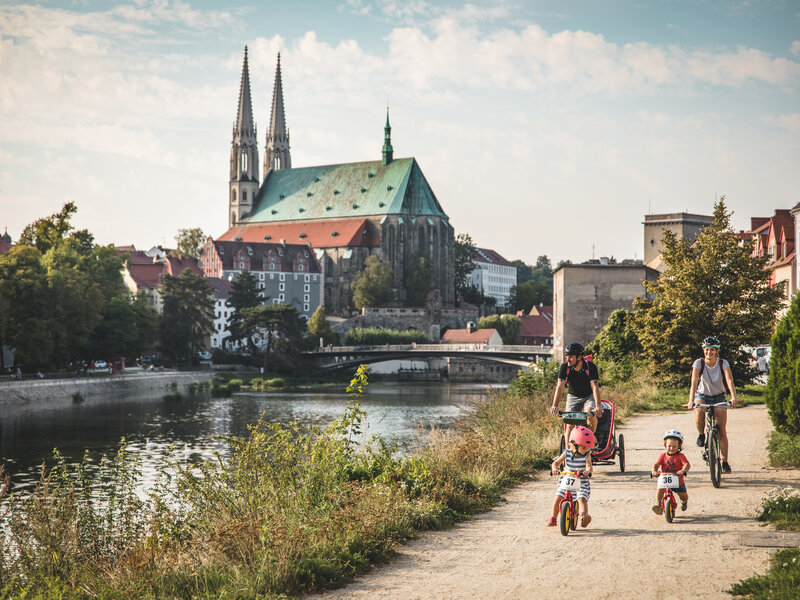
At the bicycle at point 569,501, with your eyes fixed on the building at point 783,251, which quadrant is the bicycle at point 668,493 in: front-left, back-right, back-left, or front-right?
front-right

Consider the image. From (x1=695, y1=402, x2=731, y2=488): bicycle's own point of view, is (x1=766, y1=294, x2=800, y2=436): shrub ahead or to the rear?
to the rear

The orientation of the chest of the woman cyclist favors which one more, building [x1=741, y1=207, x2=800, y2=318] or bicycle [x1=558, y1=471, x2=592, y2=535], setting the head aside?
the bicycle

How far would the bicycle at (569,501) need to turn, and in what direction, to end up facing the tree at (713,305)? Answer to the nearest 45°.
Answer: approximately 180°

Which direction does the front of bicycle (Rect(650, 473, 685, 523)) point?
toward the camera

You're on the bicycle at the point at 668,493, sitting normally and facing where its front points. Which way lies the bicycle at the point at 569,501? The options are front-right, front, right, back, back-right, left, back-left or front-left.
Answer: front-right

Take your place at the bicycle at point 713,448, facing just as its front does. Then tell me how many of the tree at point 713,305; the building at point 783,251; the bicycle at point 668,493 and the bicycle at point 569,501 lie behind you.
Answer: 2

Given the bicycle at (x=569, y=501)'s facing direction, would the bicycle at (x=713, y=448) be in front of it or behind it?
behind

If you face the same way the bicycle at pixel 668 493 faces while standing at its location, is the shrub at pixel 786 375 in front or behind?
behind

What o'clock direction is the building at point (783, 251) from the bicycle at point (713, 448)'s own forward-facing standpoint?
The building is roughly at 6 o'clock from the bicycle.

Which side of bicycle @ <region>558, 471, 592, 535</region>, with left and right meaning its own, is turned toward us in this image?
front

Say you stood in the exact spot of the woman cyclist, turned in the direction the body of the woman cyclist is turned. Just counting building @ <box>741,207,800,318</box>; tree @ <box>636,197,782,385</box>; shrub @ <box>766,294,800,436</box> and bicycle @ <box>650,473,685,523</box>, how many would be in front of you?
1

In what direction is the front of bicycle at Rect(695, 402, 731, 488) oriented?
toward the camera
